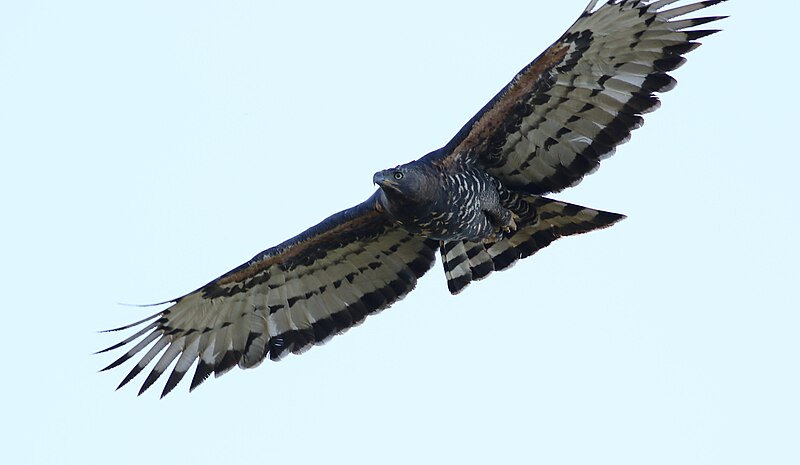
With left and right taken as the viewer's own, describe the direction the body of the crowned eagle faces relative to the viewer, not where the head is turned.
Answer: facing the viewer and to the left of the viewer
